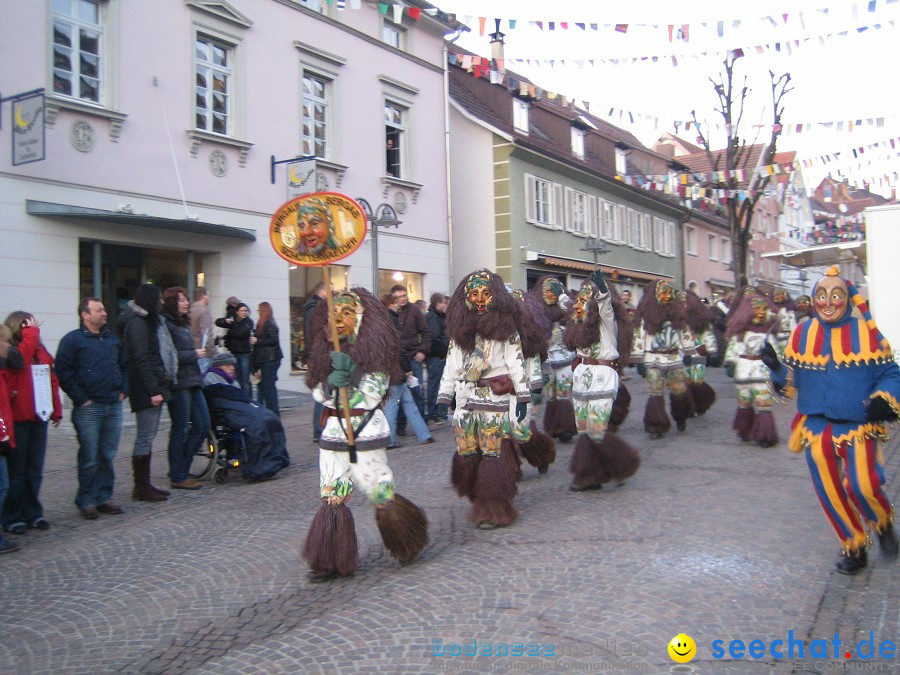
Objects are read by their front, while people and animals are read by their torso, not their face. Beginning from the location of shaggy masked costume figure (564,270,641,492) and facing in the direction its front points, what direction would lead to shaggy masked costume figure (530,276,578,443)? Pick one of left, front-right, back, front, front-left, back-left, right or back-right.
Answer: back-right

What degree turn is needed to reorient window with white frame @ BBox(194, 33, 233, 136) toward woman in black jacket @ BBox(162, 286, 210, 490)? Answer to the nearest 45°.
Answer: approximately 45° to its right

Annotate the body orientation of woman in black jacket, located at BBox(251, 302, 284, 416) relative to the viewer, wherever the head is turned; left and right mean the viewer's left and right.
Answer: facing to the right of the viewer

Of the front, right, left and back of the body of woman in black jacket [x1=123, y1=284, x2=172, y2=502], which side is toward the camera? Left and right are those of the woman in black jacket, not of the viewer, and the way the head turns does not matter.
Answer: right

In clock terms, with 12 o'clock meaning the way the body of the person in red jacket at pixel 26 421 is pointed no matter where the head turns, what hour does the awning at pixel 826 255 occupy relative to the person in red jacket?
The awning is roughly at 10 o'clock from the person in red jacket.

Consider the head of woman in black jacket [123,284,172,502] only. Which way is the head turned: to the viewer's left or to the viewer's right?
to the viewer's right

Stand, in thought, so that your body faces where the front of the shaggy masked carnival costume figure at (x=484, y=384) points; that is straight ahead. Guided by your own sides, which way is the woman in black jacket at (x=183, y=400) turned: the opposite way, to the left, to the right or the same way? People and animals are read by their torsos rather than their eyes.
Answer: to the left

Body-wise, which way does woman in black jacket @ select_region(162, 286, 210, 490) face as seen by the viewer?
to the viewer's right

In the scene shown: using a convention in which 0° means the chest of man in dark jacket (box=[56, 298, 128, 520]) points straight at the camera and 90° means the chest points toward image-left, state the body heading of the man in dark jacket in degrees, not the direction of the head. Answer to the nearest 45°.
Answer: approximately 315°

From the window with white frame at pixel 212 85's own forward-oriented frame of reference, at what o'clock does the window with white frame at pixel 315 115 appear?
the window with white frame at pixel 315 115 is roughly at 9 o'clock from the window with white frame at pixel 212 85.

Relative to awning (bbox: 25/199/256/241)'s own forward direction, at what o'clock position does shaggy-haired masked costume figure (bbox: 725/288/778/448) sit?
The shaggy-haired masked costume figure is roughly at 12 o'clock from the awning.

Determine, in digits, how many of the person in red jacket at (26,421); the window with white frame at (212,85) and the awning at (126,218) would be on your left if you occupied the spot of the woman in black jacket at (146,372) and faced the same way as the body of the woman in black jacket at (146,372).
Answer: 2
